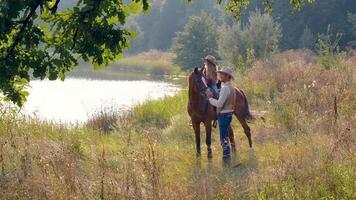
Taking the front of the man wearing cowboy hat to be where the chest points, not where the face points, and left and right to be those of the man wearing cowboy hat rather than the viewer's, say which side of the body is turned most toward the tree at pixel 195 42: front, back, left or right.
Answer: right

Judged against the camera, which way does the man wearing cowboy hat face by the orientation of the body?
to the viewer's left

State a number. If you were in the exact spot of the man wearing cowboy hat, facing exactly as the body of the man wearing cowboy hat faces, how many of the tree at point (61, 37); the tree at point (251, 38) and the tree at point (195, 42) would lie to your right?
2

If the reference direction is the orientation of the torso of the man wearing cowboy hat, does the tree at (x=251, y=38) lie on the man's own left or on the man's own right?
on the man's own right

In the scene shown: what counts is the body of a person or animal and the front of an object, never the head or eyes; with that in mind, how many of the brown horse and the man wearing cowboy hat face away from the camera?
0

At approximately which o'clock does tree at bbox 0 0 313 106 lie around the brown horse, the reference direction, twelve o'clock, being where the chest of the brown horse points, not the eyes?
The tree is roughly at 11 o'clock from the brown horse.

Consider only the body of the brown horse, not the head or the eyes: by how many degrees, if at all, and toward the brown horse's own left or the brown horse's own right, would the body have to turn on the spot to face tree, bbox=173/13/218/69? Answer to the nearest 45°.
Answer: approximately 135° to the brown horse's own right

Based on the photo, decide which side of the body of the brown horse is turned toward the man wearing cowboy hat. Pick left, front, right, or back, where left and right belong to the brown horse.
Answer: left

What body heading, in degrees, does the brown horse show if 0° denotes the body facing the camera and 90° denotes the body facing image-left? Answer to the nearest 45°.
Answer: approximately 45°

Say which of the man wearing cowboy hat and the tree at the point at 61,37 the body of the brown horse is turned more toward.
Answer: the tree

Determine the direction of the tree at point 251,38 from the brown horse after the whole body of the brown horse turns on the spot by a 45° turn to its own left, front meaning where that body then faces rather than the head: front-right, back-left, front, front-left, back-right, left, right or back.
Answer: back

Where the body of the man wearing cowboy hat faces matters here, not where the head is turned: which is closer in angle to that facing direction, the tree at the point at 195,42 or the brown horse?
the brown horse

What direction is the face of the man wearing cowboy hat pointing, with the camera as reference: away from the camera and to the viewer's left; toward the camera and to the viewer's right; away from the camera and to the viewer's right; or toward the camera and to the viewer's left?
toward the camera and to the viewer's left

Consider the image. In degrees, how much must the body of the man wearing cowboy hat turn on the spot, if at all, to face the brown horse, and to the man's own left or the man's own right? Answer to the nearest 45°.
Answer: approximately 45° to the man's own right
